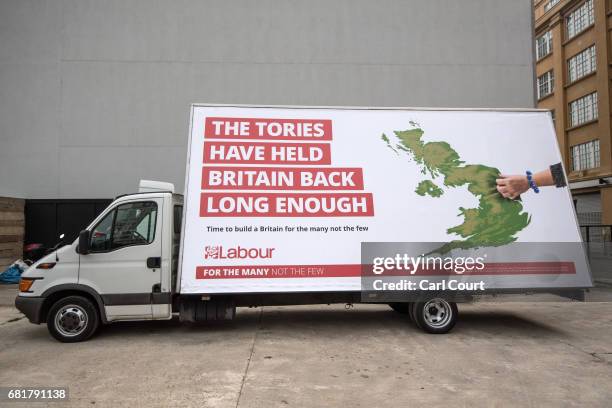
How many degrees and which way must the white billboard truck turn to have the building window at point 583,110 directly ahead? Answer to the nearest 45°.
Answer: approximately 135° to its right

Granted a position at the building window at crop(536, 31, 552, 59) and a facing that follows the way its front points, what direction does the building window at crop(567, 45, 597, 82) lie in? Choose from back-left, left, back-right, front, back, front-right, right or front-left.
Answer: left

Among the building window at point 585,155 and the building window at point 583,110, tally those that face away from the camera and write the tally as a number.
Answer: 0

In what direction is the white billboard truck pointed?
to the viewer's left

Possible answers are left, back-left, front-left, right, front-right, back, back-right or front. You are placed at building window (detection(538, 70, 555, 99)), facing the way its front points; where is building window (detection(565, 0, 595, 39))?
left

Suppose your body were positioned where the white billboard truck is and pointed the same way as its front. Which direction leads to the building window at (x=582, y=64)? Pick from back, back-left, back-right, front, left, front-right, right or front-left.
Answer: back-right
